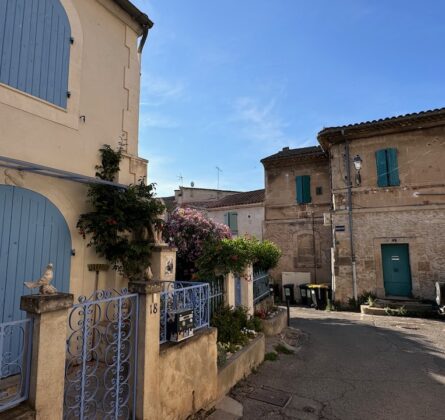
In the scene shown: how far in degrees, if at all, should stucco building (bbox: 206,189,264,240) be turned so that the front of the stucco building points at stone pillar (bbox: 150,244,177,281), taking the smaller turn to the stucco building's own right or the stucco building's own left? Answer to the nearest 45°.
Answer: approximately 45° to the stucco building's own left

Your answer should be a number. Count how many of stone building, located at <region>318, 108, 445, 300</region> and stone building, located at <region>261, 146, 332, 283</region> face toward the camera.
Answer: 2

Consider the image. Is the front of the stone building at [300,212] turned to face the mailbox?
yes

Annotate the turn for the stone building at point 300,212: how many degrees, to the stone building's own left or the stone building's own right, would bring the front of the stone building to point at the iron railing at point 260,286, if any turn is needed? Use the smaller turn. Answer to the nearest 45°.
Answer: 0° — it already faces it

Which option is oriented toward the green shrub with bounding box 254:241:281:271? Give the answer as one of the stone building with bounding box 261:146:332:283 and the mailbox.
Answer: the stone building

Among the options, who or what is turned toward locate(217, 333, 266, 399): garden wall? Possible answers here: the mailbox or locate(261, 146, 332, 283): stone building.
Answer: the stone building

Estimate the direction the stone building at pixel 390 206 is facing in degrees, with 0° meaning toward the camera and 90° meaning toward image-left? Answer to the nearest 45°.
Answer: approximately 0°

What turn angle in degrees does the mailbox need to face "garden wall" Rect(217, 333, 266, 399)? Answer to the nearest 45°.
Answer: approximately 90° to its left

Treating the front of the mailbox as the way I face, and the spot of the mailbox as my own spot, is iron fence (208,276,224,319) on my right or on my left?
on my left

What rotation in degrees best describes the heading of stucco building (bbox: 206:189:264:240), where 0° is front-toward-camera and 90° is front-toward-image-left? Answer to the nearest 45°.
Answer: approximately 45°

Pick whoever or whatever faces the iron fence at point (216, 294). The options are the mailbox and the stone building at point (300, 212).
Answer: the stone building
